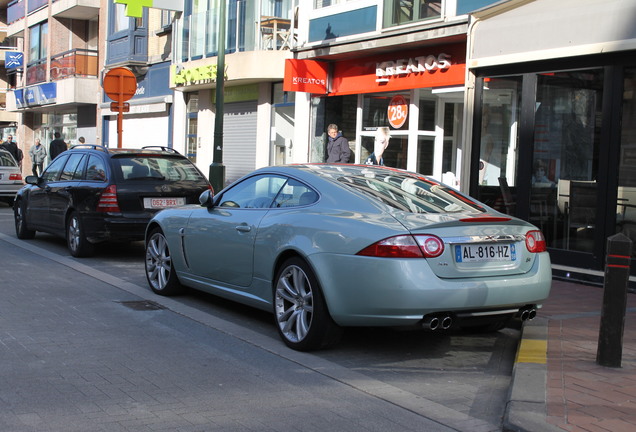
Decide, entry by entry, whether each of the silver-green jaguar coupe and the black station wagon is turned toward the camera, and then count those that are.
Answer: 0

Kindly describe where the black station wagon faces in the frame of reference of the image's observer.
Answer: facing away from the viewer and to the left of the viewer

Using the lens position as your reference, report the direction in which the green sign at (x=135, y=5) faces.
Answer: facing the viewer

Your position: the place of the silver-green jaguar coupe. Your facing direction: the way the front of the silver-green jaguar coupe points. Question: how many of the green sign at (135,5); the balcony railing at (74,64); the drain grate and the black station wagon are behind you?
0

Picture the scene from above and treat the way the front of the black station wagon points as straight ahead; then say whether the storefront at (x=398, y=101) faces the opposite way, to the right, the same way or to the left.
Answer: to the left

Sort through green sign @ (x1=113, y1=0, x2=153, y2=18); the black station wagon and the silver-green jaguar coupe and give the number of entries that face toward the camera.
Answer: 1

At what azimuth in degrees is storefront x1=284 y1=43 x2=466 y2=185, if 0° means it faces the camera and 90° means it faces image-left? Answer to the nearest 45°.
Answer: approximately 45°

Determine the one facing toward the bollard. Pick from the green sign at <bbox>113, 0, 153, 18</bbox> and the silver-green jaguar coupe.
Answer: the green sign

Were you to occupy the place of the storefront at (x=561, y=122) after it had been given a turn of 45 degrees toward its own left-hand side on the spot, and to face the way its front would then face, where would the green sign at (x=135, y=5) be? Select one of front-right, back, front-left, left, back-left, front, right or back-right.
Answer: back-right

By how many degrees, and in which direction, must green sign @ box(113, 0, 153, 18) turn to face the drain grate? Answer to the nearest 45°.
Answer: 0° — it already faces it

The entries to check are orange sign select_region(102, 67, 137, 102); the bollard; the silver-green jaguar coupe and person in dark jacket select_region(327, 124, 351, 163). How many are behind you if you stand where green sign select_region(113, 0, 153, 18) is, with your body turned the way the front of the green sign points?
0

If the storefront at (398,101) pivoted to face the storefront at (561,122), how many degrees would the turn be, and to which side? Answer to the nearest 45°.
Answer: approximately 45° to its left

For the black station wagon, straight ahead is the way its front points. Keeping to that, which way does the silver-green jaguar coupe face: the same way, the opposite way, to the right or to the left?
the same way

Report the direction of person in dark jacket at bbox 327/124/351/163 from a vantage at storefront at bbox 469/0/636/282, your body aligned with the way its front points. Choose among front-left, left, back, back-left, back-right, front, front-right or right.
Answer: right

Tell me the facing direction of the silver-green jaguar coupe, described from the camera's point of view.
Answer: facing away from the viewer and to the left of the viewer

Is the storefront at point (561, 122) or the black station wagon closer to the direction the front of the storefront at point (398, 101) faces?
the black station wagon

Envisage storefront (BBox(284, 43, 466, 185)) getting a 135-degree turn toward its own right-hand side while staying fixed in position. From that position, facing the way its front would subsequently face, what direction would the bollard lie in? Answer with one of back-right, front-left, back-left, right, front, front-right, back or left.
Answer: back

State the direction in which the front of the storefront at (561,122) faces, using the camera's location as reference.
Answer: facing the viewer and to the left of the viewer
